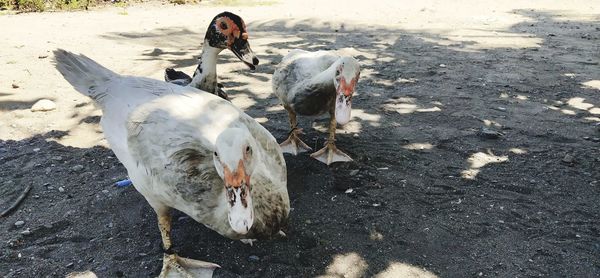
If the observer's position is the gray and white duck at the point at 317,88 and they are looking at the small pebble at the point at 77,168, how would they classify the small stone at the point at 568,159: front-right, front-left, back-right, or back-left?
back-left

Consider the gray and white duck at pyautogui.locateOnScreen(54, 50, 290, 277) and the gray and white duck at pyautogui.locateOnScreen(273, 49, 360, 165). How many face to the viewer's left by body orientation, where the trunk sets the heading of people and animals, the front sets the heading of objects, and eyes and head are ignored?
0

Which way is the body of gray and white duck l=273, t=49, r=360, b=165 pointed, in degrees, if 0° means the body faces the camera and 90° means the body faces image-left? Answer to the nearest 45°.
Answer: approximately 315°

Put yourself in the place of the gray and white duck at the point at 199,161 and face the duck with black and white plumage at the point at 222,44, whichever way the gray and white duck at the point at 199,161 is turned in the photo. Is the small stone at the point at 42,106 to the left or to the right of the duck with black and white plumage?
left

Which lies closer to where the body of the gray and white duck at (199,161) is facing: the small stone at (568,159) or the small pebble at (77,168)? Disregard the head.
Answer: the small stone

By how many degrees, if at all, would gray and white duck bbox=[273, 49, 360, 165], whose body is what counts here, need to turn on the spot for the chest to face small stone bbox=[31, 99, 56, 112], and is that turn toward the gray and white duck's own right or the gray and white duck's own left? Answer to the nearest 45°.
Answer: approximately 135° to the gray and white duck's own right

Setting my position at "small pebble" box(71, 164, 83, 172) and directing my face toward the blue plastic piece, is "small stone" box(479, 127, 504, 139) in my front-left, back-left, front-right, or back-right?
front-left

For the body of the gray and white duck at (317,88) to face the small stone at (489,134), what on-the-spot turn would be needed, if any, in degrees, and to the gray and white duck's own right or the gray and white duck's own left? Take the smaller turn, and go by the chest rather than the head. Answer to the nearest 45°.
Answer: approximately 45° to the gray and white duck's own left

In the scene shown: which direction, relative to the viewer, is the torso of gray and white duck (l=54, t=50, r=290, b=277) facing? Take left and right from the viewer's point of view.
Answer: facing the viewer and to the right of the viewer

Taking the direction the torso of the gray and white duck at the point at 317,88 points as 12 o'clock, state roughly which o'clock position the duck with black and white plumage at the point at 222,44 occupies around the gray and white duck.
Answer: The duck with black and white plumage is roughly at 4 o'clock from the gray and white duck.

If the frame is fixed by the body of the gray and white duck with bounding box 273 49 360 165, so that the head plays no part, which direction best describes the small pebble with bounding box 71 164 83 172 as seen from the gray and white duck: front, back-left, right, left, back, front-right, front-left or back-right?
back-right

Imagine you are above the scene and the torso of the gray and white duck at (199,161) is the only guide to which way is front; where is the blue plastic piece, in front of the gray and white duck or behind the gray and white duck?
behind
